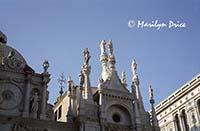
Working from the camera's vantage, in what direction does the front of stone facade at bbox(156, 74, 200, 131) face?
facing the viewer and to the left of the viewer

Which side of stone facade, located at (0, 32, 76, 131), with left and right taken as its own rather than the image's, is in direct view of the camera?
front

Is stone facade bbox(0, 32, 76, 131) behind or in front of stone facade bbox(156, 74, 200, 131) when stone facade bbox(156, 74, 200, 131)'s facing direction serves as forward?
in front

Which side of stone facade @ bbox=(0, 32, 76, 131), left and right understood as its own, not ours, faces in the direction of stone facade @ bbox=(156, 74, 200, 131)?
left

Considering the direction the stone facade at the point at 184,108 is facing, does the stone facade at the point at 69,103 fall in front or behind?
in front
